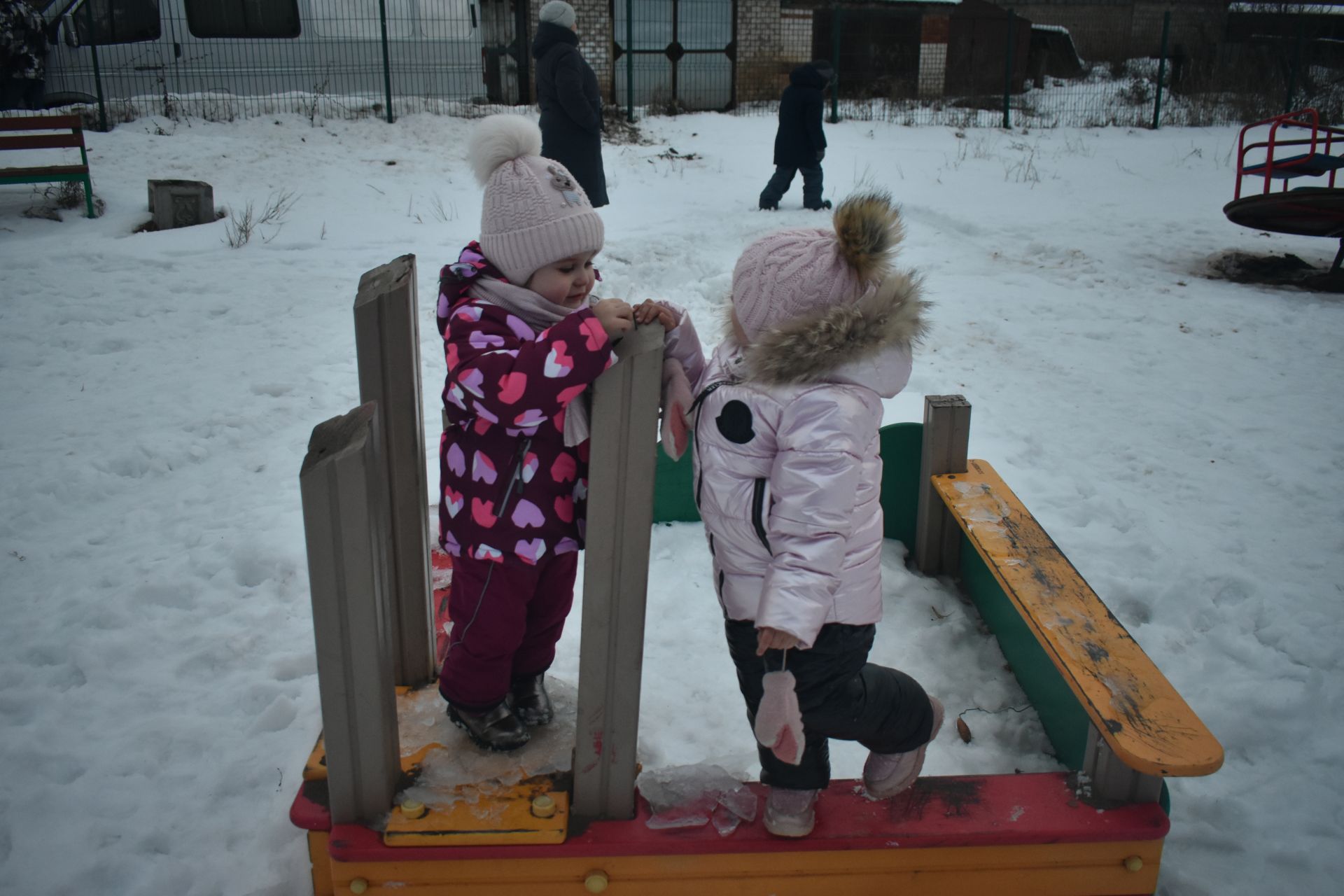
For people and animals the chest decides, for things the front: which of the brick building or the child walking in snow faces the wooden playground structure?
the brick building

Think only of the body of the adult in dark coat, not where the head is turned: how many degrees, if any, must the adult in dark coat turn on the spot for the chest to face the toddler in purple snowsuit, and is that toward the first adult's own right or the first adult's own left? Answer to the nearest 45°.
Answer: approximately 135° to the first adult's own right

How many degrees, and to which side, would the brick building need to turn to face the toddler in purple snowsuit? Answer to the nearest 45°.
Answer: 0° — it already faces them

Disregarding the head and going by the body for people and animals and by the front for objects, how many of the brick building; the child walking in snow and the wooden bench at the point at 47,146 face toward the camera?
2

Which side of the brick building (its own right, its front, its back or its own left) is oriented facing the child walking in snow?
front

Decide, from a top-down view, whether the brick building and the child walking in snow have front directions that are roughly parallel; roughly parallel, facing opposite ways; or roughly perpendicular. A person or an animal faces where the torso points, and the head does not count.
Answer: roughly perpendicular

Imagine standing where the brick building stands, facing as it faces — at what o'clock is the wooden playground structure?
The wooden playground structure is roughly at 12 o'clock from the brick building.

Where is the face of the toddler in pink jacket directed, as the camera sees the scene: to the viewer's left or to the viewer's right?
to the viewer's left

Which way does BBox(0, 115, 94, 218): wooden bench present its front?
toward the camera

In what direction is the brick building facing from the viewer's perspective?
toward the camera

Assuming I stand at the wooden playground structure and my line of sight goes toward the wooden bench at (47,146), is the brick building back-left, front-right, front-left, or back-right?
front-right

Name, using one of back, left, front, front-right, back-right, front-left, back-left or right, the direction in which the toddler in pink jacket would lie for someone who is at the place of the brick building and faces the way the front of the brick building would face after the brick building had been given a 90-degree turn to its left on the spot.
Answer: right
